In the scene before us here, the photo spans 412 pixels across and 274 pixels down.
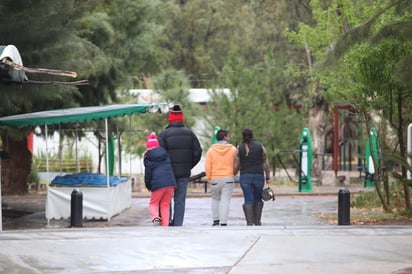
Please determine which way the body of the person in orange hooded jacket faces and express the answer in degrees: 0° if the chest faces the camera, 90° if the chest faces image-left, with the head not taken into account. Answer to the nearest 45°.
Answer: approximately 180°

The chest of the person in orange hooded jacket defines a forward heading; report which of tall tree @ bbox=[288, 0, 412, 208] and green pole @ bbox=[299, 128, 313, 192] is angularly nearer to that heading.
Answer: the green pole

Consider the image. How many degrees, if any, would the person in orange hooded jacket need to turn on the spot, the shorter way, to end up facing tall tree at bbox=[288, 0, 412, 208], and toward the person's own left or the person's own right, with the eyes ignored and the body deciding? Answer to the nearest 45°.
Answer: approximately 45° to the person's own right

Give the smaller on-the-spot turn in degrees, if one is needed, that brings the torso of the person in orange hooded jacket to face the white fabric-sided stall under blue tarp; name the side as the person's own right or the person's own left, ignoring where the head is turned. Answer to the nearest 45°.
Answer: approximately 45° to the person's own left

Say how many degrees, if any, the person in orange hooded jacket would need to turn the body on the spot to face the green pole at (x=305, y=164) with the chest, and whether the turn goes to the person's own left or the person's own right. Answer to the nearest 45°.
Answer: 0° — they already face it

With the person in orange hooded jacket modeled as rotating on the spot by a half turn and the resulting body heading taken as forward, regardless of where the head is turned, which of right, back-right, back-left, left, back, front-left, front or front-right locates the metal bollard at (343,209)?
left

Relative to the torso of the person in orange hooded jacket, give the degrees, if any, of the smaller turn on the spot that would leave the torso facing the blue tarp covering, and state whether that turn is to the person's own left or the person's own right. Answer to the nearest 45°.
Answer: approximately 45° to the person's own left

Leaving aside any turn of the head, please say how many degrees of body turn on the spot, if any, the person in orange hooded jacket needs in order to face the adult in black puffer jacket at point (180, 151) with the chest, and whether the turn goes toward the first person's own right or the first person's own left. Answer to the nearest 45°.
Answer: approximately 90° to the first person's own left

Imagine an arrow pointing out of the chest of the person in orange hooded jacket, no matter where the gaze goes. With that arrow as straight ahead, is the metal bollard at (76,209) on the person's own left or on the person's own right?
on the person's own left

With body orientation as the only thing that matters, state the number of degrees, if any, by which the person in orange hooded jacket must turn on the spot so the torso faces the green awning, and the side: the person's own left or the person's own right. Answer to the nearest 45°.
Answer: approximately 45° to the person's own left
